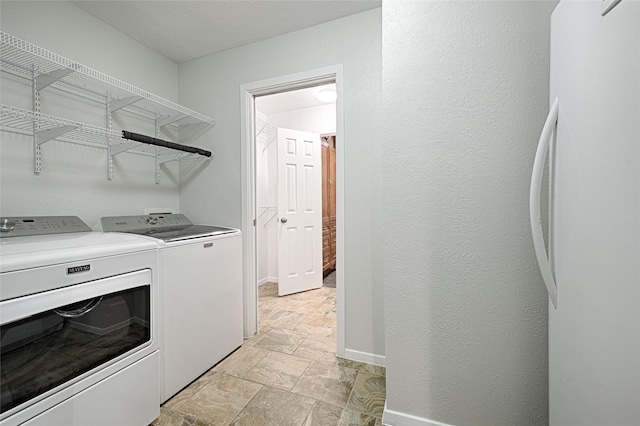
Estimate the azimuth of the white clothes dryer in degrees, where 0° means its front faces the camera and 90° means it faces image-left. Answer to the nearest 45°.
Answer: approximately 315°

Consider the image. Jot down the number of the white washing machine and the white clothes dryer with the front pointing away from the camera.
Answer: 0

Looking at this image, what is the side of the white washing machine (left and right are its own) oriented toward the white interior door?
left

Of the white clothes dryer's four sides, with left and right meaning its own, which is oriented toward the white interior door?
left

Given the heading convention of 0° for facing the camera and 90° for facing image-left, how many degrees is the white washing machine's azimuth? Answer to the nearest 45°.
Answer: approximately 315°
